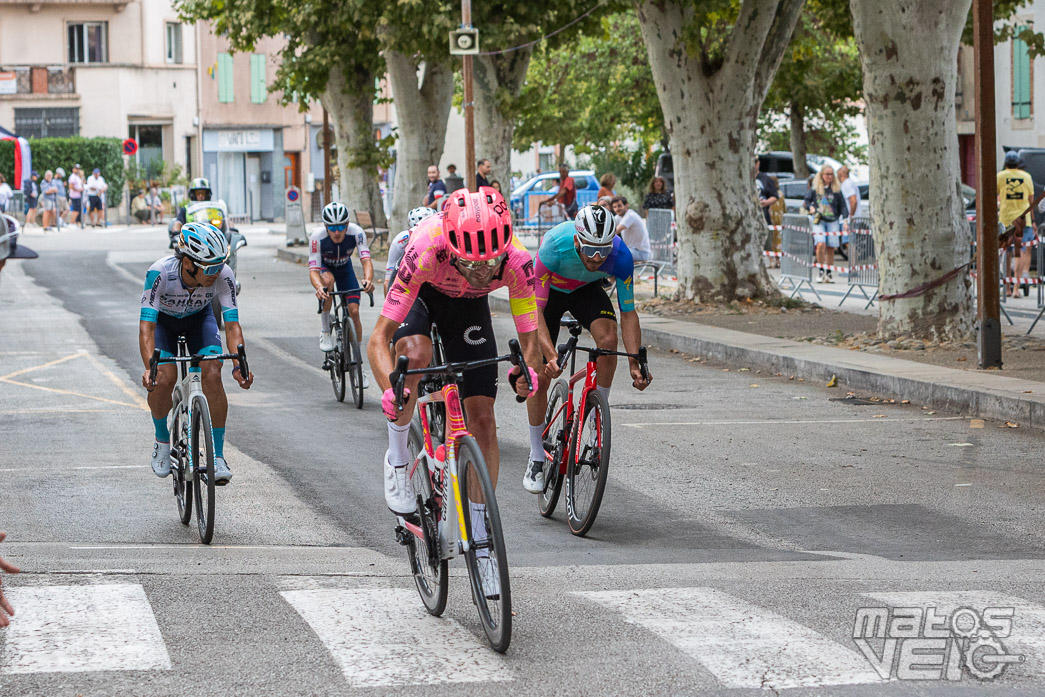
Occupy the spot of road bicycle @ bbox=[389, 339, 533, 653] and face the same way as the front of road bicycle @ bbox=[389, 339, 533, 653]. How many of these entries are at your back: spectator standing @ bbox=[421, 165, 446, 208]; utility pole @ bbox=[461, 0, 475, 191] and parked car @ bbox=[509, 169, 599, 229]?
3

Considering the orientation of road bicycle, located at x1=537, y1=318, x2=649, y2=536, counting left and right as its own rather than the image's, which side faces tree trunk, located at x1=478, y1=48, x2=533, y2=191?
back

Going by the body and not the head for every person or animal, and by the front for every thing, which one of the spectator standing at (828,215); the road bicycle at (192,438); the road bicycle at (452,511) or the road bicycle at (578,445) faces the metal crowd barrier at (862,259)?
the spectator standing

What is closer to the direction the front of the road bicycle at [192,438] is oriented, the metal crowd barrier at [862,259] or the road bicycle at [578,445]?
the road bicycle

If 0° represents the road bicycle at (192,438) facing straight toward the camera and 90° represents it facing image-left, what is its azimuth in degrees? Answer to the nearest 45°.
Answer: approximately 0°

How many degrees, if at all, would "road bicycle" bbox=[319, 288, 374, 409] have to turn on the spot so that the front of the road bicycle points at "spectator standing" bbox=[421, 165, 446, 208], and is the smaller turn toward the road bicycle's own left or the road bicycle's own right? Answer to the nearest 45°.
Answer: approximately 180°

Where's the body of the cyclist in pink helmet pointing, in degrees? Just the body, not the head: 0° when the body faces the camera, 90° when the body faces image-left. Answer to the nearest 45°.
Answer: approximately 0°
